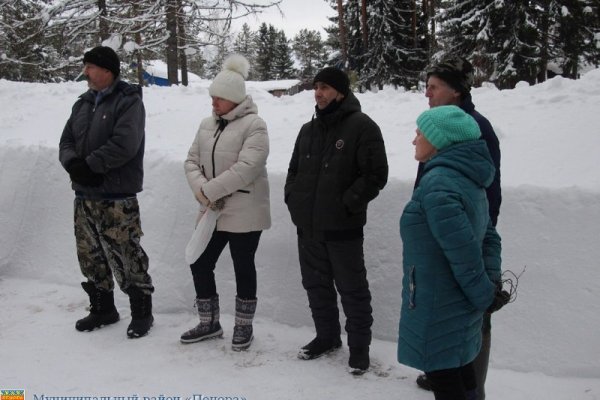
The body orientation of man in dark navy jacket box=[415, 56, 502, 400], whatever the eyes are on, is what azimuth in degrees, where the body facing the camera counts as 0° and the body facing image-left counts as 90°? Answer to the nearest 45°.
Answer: approximately 90°

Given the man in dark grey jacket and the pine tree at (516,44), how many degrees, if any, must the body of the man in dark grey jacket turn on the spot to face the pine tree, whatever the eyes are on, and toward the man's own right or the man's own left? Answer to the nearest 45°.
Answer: approximately 180°

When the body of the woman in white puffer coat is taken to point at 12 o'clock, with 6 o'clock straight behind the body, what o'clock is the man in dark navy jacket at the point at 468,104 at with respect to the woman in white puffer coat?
The man in dark navy jacket is roughly at 9 o'clock from the woman in white puffer coat.

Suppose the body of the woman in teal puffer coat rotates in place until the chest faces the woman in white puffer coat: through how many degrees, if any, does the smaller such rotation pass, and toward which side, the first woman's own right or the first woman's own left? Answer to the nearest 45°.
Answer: approximately 45° to the first woman's own right

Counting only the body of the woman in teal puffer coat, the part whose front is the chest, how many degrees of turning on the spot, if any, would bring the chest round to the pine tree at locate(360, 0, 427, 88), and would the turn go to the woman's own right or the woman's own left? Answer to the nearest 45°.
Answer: approximately 90° to the woman's own right

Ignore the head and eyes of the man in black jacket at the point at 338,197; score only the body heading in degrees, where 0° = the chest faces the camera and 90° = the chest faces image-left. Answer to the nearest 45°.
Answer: approximately 45°

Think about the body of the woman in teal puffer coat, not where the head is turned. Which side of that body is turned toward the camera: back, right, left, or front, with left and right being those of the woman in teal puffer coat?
left

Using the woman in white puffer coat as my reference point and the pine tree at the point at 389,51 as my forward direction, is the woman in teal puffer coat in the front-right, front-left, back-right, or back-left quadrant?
back-right

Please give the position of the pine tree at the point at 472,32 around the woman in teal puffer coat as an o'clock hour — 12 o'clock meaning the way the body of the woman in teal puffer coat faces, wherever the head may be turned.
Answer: The pine tree is roughly at 3 o'clock from the woman in teal puffer coat.

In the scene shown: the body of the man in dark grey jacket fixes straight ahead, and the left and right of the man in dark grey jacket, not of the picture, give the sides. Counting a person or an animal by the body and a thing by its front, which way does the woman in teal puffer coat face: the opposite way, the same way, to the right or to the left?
to the right

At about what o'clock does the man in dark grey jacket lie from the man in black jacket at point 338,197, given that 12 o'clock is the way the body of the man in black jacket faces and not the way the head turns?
The man in dark grey jacket is roughly at 2 o'clock from the man in black jacket.

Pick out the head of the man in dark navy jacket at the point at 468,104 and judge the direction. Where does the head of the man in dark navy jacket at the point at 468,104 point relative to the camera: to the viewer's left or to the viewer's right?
to the viewer's left
